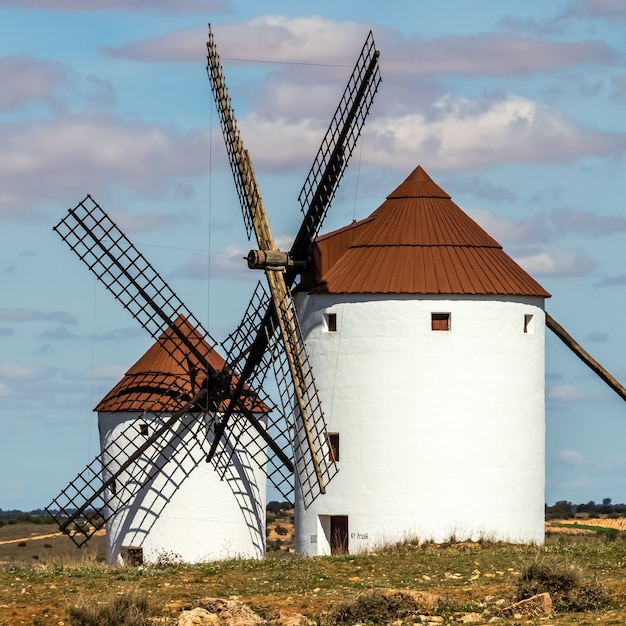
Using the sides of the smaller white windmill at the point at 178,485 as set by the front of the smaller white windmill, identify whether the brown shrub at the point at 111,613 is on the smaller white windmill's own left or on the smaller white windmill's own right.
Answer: on the smaller white windmill's own right

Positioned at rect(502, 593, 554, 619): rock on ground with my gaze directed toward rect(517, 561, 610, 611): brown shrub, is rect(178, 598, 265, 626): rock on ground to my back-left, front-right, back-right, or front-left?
back-left

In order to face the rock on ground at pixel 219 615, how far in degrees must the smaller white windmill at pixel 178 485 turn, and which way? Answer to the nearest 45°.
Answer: approximately 45° to its right

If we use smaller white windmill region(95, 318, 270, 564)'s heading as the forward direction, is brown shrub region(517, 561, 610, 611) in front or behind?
in front

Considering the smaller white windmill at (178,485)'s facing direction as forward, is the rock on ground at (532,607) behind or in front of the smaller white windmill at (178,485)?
in front

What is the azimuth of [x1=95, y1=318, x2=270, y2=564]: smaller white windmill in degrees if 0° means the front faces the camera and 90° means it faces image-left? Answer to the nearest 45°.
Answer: approximately 315°
